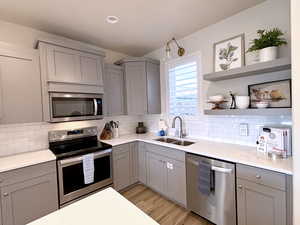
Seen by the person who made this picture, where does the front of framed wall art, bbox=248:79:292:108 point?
facing the viewer and to the left of the viewer

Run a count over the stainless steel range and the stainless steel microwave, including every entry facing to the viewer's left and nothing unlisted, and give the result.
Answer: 0

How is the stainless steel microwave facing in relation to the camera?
toward the camera

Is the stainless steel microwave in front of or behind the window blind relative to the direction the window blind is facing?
in front

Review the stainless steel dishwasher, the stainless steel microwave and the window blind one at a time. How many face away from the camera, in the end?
0

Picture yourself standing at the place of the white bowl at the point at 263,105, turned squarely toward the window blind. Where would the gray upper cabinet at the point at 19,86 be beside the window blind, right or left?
left

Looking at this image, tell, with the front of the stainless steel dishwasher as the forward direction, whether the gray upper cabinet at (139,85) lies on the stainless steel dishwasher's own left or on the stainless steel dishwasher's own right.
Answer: on the stainless steel dishwasher's own right

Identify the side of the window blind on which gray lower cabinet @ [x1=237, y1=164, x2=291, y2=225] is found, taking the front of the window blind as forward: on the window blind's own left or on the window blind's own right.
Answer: on the window blind's own left

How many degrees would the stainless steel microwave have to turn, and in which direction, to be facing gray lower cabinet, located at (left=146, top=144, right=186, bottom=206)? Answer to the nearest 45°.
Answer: approximately 45° to its left

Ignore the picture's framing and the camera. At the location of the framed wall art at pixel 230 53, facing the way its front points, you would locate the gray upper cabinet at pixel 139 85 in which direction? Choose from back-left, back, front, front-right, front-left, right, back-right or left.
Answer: front-right
